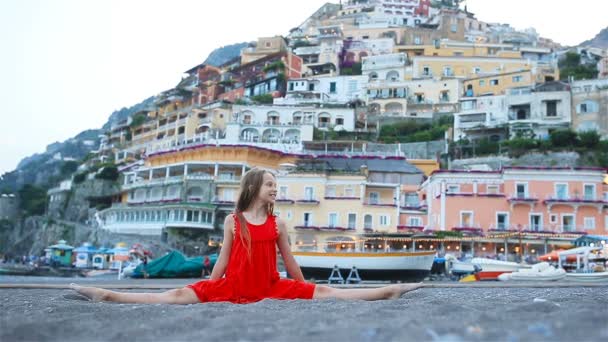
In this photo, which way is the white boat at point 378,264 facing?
to the viewer's right

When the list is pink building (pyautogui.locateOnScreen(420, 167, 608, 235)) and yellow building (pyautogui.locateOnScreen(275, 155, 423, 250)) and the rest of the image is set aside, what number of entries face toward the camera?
2

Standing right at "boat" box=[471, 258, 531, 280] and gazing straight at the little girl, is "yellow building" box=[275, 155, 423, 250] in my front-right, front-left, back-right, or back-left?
back-right

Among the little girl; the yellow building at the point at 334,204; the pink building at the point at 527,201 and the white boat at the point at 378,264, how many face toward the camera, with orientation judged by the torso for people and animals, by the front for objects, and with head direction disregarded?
3

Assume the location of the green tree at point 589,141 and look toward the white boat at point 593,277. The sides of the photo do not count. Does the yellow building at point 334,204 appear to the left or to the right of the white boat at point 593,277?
right

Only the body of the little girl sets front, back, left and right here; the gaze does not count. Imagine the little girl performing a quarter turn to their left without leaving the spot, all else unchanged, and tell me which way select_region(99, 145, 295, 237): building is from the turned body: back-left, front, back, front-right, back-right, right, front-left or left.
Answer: left

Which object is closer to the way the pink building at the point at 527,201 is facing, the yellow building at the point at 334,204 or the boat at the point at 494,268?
the boat

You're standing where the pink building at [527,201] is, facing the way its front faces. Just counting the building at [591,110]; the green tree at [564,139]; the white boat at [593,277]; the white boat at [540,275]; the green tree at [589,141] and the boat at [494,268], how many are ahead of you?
3

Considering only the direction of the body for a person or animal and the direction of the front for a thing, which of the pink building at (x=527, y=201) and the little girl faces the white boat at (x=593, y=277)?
the pink building

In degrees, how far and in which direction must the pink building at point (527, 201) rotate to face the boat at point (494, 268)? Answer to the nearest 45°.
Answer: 0° — it already faces it

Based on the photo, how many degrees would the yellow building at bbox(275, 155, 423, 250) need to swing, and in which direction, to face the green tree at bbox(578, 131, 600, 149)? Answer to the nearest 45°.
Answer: approximately 90° to its left

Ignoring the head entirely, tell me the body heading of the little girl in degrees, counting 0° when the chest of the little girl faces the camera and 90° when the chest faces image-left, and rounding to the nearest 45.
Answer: approximately 0°
